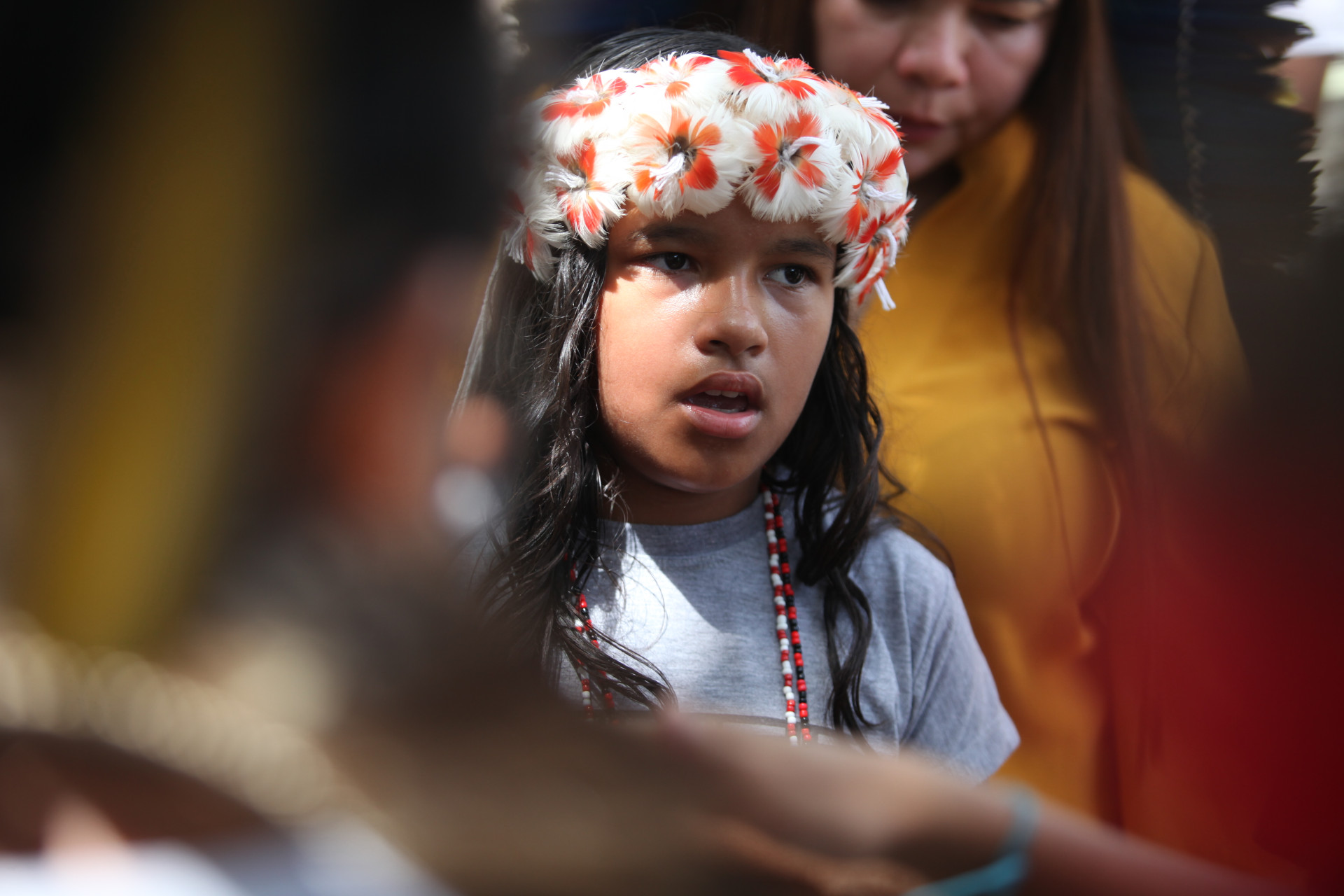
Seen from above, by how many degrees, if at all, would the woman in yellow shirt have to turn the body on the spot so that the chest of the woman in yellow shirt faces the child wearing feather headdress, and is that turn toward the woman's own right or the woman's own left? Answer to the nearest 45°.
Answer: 0° — they already face them

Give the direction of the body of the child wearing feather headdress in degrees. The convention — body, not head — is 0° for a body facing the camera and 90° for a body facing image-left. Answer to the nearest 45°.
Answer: approximately 0°

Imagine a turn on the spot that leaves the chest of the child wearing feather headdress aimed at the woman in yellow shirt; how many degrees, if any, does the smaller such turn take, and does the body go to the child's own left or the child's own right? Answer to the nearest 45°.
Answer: approximately 135° to the child's own left

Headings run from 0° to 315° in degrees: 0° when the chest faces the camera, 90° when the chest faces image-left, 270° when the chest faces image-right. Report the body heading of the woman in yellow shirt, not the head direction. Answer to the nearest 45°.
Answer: approximately 45°
